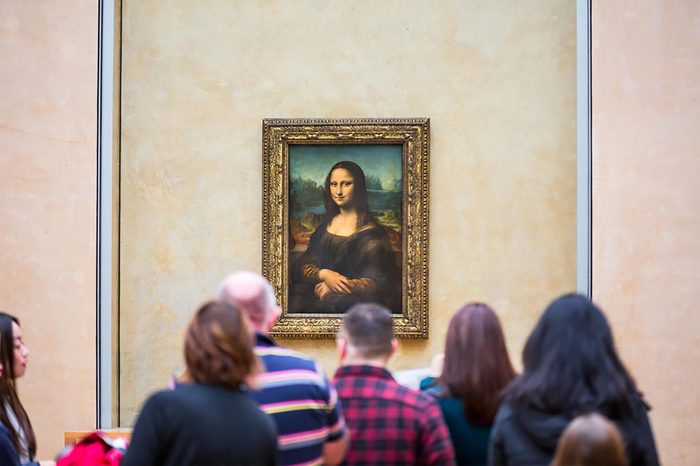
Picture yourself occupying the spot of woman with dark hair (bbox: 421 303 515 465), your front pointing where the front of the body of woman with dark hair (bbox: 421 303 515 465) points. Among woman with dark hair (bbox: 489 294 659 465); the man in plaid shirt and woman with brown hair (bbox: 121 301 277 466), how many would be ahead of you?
0

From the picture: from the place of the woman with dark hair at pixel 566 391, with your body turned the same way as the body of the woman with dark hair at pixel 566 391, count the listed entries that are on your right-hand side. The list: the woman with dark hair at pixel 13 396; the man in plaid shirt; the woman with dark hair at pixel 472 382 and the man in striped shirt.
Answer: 0

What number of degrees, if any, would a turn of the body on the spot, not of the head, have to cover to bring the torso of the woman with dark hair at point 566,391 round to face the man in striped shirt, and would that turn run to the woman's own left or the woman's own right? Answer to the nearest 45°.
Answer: approximately 90° to the woman's own left

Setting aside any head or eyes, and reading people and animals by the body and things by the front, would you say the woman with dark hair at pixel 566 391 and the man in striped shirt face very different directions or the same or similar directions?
same or similar directions

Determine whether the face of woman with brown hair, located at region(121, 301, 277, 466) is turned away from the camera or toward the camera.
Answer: away from the camera

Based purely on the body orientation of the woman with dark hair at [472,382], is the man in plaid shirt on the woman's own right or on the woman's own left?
on the woman's own left

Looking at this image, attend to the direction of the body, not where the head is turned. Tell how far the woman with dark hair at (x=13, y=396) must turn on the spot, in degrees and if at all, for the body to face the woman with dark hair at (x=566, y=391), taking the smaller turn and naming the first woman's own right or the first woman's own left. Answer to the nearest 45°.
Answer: approximately 45° to the first woman's own right

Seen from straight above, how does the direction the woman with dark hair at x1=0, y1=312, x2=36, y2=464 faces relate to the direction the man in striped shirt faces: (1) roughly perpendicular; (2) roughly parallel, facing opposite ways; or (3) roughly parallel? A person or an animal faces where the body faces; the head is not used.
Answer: roughly perpendicular

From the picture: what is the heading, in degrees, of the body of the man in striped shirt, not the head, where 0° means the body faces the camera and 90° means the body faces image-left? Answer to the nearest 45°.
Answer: approximately 180°

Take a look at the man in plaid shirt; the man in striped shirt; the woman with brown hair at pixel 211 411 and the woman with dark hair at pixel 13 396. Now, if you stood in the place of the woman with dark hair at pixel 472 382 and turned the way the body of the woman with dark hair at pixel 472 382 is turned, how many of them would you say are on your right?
0

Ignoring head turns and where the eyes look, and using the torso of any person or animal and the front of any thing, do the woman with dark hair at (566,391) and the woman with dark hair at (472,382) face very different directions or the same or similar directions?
same or similar directions

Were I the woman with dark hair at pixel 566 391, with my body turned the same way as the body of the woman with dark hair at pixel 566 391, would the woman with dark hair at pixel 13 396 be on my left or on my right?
on my left

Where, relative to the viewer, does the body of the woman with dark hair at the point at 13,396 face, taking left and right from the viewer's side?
facing to the right of the viewer

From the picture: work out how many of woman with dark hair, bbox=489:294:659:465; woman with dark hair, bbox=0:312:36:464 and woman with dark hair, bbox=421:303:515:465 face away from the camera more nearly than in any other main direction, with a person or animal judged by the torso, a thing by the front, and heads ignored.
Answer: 2

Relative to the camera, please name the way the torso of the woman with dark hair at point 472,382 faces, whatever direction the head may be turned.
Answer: away from the camera

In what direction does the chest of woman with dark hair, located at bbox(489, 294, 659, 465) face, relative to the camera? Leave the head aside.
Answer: away from the camera
